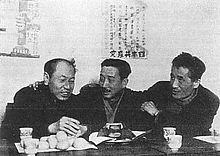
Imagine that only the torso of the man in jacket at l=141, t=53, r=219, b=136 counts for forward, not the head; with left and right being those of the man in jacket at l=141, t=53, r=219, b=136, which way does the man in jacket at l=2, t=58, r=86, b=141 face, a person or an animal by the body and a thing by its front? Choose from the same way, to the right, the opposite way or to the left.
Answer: to the left

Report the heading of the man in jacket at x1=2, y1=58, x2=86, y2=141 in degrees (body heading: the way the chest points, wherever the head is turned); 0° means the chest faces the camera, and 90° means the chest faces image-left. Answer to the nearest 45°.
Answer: approximately 315°

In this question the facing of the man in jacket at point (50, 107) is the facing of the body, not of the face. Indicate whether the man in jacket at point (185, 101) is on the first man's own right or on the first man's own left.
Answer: on the first man's own left

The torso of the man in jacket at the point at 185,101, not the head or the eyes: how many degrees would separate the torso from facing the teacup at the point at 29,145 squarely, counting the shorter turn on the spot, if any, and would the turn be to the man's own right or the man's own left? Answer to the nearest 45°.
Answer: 0° — they already face it

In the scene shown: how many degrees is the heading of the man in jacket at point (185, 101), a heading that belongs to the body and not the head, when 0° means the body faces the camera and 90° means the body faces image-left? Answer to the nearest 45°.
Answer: approximately 45°
